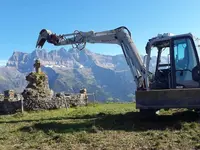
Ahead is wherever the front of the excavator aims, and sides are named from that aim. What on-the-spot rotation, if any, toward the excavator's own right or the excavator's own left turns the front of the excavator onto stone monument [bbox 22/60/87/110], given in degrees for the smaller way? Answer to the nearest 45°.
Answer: approximately 45° to the excavator's own right

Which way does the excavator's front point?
to the viewer's left
